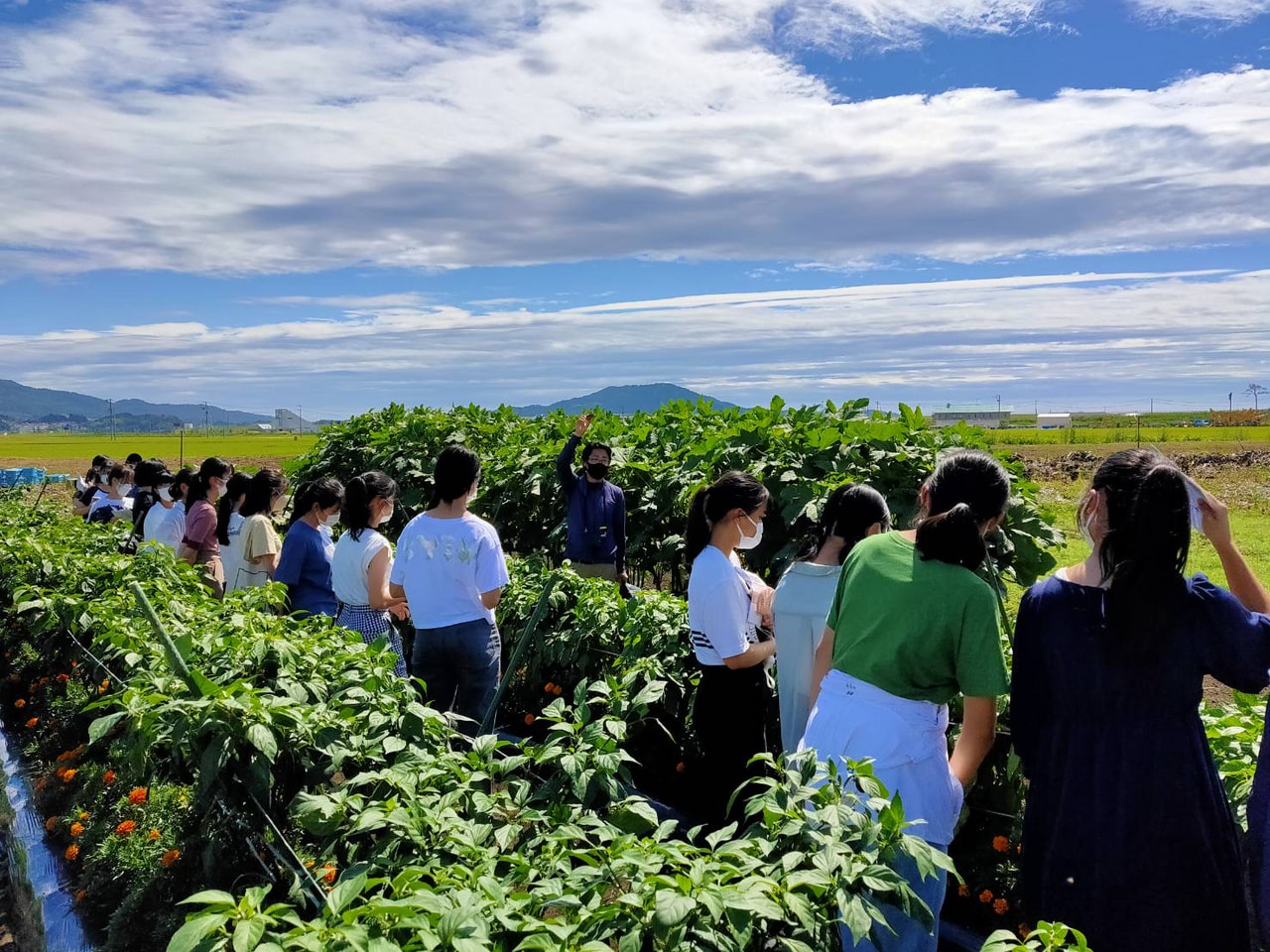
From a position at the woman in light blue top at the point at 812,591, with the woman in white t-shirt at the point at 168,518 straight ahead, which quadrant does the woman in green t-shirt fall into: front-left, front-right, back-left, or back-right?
back-left

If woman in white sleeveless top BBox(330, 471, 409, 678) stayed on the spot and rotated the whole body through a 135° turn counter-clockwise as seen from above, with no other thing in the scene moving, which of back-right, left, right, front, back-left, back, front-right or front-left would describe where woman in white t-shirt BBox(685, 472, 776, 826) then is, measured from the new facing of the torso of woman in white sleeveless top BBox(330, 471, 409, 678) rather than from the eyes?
back-left

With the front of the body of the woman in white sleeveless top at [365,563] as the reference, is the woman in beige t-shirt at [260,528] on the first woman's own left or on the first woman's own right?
on the first woman's own left

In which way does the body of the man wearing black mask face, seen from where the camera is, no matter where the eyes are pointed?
toward the camera

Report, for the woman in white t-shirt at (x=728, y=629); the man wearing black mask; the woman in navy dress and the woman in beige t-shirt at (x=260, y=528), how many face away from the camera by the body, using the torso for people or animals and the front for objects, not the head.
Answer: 1

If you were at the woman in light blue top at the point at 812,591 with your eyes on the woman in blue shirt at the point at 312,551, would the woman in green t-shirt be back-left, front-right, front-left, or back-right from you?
back-left

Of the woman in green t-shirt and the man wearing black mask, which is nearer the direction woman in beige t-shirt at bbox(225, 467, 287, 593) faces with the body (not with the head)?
the man wearing black mask

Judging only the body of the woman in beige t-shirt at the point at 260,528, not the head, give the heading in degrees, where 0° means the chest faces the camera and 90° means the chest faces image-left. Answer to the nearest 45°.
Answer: approximately 270°

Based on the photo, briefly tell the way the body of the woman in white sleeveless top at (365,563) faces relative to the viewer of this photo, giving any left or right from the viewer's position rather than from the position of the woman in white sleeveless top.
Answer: facing away from the viewer and to the right of the viewer

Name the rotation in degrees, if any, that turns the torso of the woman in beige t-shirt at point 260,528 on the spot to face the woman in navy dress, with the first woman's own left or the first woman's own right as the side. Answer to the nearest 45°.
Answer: approximately 90° to the first woman's own right

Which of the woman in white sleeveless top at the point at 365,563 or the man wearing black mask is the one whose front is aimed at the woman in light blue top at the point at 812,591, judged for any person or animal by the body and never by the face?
the man wearing black mask

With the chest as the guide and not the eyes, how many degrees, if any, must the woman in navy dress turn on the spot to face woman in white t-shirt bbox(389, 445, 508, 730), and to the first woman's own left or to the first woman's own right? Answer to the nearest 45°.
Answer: approximately 45° to the first woman's own left
